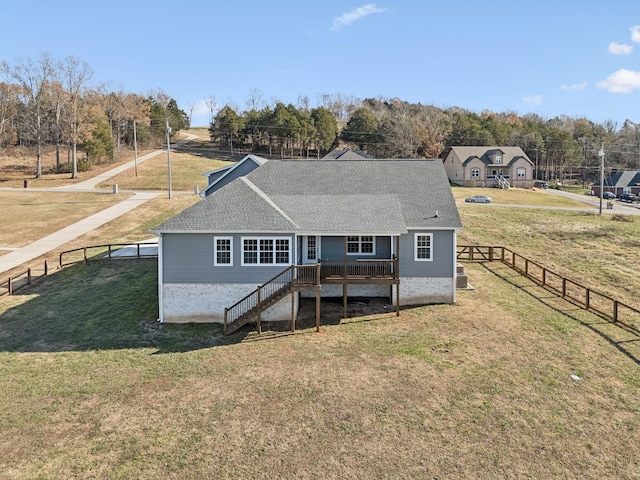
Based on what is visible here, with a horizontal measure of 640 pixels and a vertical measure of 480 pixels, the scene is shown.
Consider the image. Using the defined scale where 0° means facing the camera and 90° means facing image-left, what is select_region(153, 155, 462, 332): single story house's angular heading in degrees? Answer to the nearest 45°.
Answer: approximately 180°
